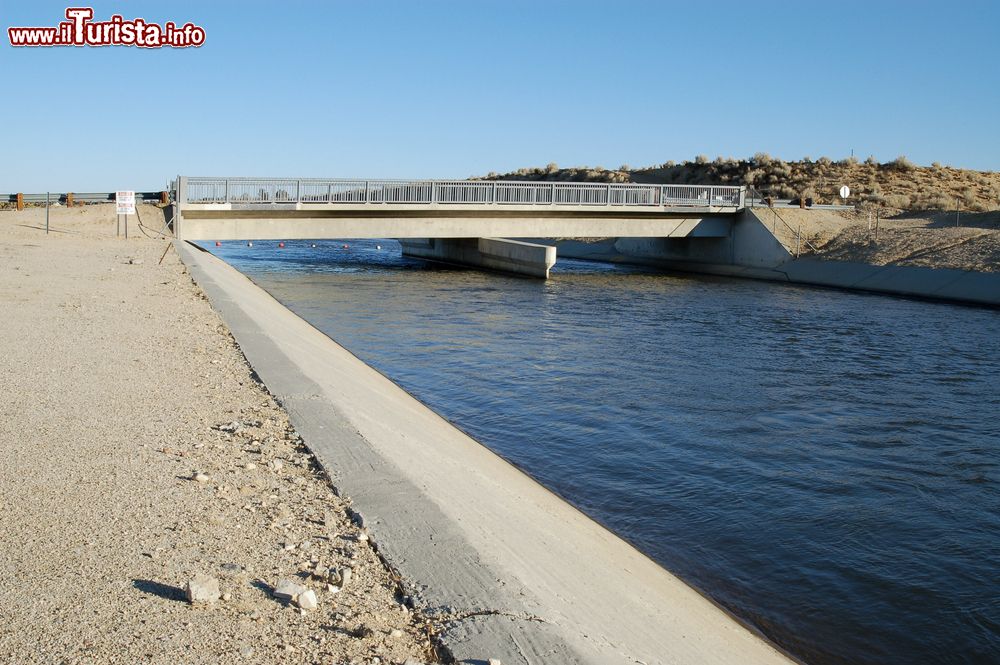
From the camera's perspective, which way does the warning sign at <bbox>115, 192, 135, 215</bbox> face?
toward the camera

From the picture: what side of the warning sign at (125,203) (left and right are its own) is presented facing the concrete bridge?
left
